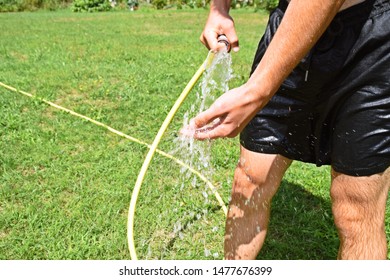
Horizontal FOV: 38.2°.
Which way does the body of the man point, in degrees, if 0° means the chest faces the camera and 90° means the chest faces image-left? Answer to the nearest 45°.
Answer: approximately 45°

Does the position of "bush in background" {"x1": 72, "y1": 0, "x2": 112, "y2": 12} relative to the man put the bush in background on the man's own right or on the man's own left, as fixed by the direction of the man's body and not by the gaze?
on the man's own right
